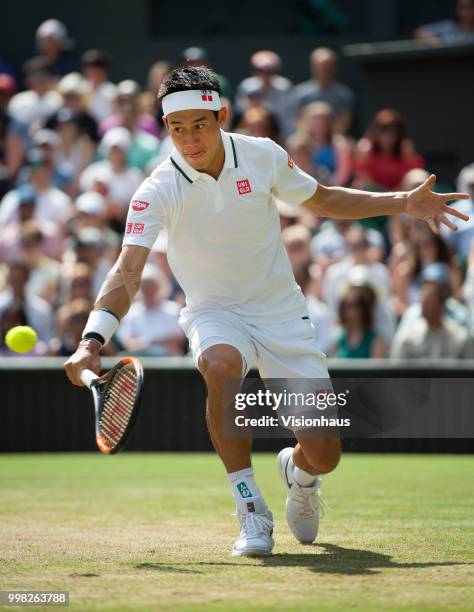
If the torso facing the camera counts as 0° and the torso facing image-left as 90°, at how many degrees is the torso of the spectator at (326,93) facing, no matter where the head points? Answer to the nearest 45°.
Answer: approximately 0°

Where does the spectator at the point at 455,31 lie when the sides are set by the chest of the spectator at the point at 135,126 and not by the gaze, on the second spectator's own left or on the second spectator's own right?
on the second spectator's own left

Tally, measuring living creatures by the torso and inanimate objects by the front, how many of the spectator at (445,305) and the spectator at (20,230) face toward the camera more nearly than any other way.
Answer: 2

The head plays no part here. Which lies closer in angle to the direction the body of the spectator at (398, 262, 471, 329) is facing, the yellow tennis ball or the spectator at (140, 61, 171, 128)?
the yellow tennis ball

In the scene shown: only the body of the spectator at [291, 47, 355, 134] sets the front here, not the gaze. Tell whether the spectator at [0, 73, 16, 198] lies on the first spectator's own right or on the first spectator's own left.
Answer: on the first spectator's own right

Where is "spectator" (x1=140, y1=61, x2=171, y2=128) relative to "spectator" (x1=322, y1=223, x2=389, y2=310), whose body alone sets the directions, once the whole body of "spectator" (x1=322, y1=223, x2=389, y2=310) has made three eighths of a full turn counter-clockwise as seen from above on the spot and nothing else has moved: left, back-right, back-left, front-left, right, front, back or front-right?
left

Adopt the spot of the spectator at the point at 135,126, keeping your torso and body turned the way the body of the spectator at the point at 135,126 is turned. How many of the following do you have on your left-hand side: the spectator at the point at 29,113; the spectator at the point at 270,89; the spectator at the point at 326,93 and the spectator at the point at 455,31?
3

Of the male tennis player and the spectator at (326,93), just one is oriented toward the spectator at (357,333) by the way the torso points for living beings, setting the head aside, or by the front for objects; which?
the spectator at (326,93)

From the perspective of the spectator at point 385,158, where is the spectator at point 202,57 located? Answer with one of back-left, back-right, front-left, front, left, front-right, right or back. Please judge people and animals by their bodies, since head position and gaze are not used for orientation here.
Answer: back-right
